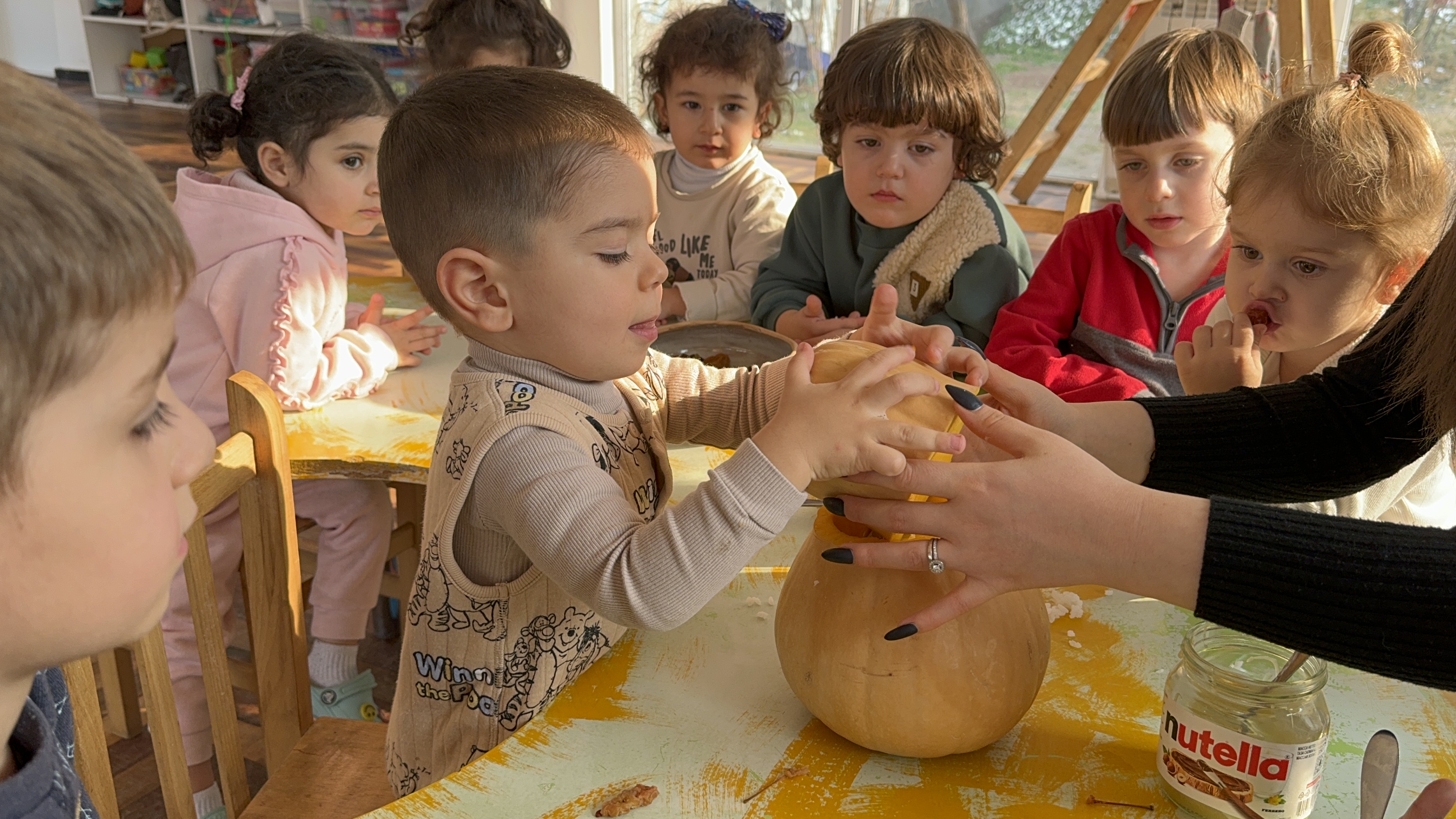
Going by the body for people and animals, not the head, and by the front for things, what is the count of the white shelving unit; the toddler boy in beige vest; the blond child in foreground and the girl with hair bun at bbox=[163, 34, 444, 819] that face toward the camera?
1

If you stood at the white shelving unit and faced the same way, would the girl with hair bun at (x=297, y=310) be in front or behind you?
in front

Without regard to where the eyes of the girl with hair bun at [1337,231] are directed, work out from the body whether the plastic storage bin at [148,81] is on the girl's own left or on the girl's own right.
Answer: on the girl's own right

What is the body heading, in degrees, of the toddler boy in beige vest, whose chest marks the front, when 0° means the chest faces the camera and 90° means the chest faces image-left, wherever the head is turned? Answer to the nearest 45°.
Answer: approximately 270°

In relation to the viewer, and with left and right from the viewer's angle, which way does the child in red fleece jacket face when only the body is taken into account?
facing the viewer

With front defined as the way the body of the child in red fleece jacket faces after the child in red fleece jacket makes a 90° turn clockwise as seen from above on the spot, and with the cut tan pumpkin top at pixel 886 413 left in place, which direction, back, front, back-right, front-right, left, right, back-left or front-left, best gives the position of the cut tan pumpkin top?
left

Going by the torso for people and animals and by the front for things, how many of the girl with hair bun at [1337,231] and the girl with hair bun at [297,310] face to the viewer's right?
1

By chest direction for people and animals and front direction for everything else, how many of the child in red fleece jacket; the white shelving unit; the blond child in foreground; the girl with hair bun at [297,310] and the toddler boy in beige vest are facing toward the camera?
2

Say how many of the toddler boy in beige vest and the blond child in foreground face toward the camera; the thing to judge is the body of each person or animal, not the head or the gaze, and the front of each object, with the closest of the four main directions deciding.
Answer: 0

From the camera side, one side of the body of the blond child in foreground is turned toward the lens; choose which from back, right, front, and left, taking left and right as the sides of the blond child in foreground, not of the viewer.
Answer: right

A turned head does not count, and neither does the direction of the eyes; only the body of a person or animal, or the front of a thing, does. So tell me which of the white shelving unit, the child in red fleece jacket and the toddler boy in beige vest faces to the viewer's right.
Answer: the toddler boy in beige vest

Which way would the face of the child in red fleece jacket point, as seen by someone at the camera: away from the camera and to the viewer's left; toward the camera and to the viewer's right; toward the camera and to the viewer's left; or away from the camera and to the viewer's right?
toward the camera and to the viewer's left

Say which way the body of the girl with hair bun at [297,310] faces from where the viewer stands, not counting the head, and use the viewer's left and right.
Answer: facing to the right of the viewer
